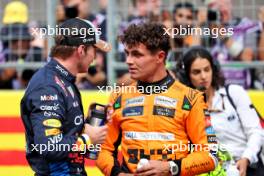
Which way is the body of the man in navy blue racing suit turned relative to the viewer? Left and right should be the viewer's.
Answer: facing to the right of the viewer

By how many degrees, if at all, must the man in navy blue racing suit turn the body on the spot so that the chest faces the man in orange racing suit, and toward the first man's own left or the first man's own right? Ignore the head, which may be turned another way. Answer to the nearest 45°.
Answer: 0° — they already face them

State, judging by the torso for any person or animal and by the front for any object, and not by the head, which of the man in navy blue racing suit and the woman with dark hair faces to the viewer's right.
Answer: the man in navy blue racing suit

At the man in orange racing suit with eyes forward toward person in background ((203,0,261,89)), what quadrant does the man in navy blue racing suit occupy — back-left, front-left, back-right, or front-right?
back-left

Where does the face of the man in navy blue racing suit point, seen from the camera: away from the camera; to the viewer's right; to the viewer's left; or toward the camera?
to the viewer's right

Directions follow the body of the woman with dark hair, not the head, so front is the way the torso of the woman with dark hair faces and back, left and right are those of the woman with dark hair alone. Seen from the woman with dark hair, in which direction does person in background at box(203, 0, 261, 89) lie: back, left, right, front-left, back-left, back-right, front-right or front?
back-right

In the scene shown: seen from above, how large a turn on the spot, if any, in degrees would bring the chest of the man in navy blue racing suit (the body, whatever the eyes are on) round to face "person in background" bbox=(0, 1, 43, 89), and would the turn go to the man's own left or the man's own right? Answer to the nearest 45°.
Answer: approximately 90° to the man's own left

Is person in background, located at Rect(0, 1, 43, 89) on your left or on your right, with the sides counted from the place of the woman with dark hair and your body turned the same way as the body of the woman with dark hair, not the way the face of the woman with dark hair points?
on your right

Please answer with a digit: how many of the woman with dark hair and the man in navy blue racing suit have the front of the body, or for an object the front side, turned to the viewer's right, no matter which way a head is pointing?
1
